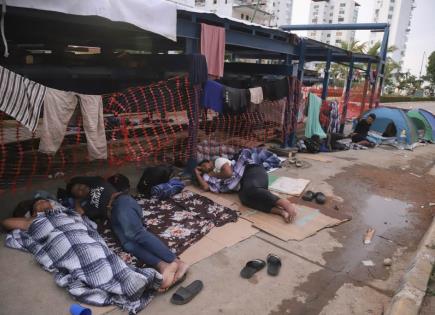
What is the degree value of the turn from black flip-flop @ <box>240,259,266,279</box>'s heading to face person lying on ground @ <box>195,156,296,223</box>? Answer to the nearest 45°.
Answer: approximately 45° to its left

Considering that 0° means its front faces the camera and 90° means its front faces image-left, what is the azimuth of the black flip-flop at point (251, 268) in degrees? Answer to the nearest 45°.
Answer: approximately 225°

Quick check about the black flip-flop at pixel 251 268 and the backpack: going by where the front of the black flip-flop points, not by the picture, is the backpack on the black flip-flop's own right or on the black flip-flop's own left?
on the black flip-flop's own left

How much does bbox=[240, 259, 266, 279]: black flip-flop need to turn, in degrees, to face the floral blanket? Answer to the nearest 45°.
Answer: approximately 90° to its left

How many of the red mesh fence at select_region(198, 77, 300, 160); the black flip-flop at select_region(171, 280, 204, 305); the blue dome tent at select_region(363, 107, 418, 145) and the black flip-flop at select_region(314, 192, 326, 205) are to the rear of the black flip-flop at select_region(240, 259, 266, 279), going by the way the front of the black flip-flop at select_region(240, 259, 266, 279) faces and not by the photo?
1

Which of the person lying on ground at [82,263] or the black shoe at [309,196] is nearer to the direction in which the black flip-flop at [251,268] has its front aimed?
the black shoe

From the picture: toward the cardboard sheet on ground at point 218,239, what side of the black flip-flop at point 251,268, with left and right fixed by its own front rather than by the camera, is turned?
left

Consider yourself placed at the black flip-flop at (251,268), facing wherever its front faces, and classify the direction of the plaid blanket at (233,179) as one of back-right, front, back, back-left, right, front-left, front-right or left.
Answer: front-left

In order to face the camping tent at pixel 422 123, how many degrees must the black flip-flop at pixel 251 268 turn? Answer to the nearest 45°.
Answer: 0° — it already faces it
